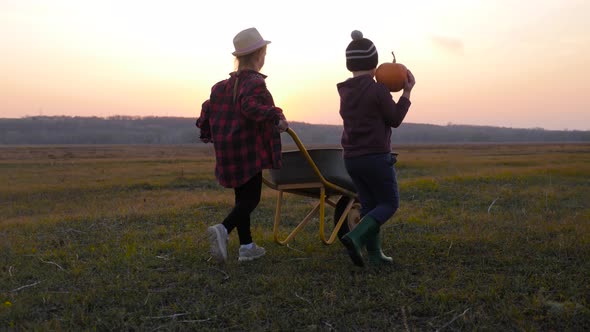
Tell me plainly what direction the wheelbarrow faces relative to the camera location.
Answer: facing away from the viewer and to the right of the viewer
